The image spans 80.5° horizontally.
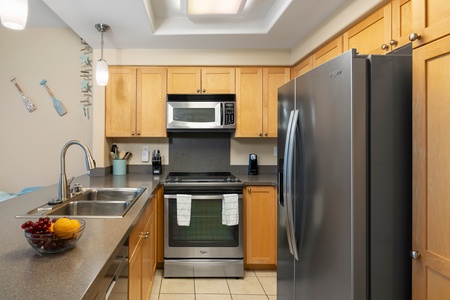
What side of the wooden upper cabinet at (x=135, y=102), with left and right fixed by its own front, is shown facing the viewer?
front

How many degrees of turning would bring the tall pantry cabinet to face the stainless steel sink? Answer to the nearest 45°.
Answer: approximately 45° to its right

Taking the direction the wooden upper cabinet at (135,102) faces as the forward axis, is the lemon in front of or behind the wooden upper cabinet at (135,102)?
in front

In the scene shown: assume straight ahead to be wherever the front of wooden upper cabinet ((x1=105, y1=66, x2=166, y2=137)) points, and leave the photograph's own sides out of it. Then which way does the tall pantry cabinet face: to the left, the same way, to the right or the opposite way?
to the right

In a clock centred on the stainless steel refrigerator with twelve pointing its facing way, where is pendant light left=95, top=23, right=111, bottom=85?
The pendant light is roughly at 2 o'clock from the stainless steel refrigerator.

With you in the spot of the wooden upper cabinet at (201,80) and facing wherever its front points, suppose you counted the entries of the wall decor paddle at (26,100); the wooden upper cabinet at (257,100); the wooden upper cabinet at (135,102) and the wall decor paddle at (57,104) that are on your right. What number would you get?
3

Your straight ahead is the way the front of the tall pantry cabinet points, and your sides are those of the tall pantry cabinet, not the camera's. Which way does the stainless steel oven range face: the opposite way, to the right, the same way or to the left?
to the left

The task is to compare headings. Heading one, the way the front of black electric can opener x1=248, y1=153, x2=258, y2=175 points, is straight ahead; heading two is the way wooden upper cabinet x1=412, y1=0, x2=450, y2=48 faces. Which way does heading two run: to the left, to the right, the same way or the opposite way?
to the right

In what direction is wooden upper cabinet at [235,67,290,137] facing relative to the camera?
toward the camera

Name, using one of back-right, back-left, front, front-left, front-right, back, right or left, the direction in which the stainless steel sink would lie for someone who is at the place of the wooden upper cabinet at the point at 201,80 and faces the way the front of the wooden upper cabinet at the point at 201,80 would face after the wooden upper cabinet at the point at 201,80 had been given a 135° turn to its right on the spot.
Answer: left

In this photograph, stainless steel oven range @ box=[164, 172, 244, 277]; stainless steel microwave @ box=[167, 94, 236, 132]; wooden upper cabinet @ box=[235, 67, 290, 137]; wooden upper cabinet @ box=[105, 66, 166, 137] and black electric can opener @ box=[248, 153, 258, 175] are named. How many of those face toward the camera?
5

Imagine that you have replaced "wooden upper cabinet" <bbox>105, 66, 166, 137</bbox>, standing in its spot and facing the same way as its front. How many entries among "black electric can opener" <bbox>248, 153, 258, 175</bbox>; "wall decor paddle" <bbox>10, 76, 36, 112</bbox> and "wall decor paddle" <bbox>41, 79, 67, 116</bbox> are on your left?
1

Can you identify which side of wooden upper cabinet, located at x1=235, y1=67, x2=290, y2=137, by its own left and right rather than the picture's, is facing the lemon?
front

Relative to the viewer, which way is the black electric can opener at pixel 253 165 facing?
toward the camera

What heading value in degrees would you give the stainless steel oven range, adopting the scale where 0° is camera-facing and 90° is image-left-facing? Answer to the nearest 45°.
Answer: approximately 0°

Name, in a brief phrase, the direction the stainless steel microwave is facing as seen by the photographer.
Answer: facing the viewer

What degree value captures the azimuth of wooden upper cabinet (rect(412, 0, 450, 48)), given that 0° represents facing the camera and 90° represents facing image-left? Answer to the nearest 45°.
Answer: approximately 45°

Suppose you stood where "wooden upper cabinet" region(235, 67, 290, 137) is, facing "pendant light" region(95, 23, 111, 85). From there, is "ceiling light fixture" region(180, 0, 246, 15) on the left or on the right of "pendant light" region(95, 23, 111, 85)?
left

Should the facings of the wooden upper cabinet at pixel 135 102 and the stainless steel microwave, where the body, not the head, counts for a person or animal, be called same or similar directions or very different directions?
same or similar directions
